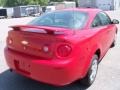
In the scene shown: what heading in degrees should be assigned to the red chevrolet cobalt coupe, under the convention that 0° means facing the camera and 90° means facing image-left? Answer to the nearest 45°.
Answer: approximately 225°
